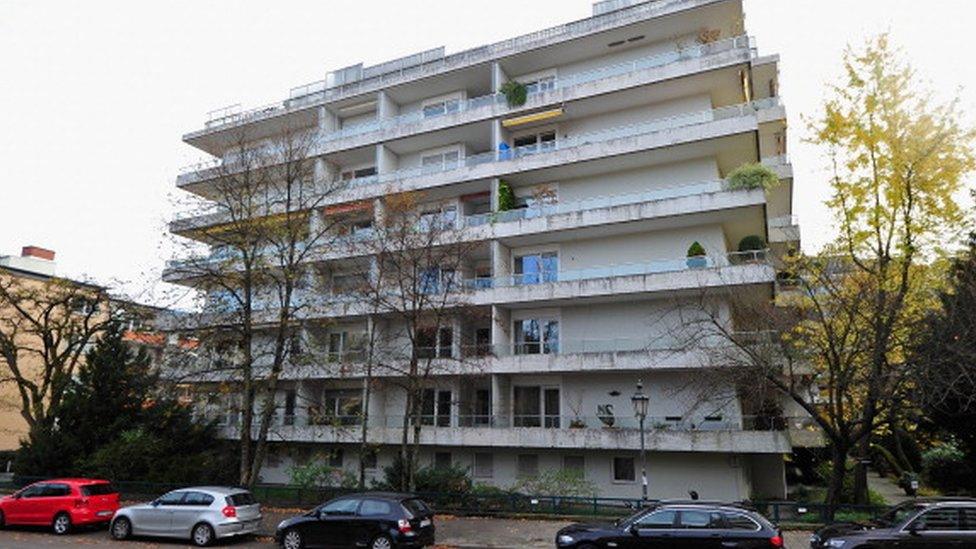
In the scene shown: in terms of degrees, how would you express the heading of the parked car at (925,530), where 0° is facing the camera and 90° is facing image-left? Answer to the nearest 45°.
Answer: approximately 45°

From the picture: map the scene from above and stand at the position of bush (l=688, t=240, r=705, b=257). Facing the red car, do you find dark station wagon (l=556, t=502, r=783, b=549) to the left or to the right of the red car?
left

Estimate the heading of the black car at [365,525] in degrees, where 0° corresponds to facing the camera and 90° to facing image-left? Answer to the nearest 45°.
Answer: approximately 135°

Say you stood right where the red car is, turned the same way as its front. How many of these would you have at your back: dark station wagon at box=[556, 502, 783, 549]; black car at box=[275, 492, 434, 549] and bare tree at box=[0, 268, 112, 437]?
2

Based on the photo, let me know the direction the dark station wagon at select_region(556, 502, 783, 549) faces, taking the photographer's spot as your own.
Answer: facing to the left of the viewer

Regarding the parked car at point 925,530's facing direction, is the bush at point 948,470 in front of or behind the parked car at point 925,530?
behind

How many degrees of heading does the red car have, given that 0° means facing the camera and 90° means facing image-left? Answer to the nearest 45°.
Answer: approximately 135°

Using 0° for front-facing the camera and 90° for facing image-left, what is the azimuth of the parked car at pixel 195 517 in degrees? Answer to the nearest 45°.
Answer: approximately 135°
